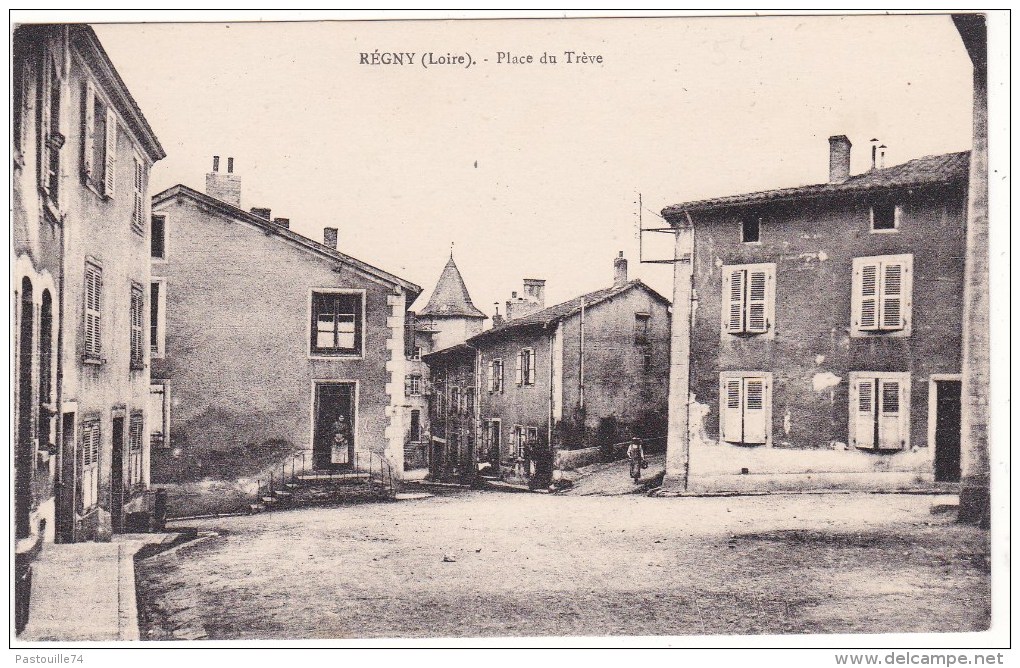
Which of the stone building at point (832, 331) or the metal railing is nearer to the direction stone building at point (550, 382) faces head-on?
the metal railing

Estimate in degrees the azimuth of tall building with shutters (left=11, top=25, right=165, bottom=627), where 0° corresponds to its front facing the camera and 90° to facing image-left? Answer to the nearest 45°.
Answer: approximately 270°

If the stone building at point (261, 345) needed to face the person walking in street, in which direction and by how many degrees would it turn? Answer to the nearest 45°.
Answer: approximately 90° to its left

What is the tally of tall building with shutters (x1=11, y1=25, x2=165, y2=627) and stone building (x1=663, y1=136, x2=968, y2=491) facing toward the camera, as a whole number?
1

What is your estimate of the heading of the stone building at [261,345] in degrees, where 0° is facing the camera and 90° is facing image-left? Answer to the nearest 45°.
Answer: approximately 0°

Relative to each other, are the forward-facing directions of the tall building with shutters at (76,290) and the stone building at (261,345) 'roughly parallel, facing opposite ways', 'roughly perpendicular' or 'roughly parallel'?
roughly perpendicular

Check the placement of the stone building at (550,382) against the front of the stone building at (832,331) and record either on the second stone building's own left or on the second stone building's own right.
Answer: on the second stone building's own right

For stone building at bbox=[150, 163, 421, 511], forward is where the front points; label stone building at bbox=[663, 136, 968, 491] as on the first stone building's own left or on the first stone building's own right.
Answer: on the first stone building's own left

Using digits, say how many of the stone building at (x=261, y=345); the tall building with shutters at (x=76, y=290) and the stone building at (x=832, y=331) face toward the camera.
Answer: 2

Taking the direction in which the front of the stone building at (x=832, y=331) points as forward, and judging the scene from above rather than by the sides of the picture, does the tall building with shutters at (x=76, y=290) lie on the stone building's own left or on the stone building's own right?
on the stone building's own right
